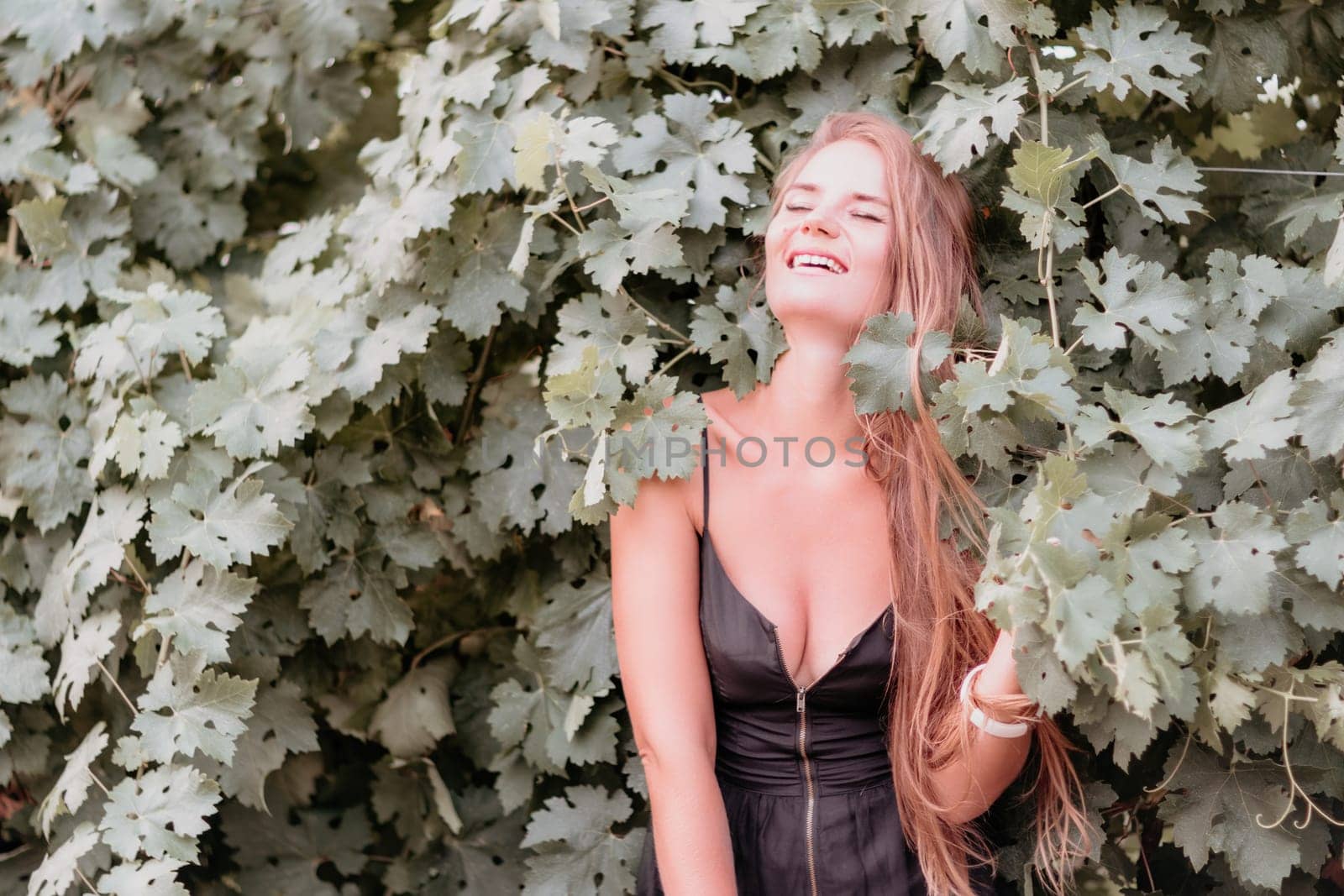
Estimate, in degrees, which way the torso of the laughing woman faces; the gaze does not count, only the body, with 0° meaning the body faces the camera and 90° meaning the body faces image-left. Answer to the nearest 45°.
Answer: approximately 0°

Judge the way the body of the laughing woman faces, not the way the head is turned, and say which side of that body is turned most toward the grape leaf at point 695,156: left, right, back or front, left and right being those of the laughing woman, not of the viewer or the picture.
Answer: back

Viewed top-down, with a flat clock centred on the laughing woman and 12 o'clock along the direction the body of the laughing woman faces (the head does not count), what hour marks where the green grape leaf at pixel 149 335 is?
The green grape leaf is roughly at 4 o'clock from the laughing woman.

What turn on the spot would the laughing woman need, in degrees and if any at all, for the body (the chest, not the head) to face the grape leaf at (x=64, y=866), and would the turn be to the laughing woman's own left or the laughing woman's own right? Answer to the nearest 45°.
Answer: approximately 90° to the laughing woman's own right

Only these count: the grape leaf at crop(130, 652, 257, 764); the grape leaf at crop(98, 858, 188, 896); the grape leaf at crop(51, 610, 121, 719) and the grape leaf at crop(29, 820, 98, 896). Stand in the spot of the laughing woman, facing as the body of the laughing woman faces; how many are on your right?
4

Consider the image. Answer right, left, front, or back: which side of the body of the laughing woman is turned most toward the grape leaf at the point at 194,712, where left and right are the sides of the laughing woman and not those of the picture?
right

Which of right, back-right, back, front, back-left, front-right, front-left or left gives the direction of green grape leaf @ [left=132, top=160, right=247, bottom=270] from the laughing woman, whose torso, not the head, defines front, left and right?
back-right

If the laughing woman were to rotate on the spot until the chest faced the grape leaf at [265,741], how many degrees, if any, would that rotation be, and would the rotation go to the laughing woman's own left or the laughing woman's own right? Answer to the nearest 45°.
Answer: approximately 90° to the laughing woman's own right

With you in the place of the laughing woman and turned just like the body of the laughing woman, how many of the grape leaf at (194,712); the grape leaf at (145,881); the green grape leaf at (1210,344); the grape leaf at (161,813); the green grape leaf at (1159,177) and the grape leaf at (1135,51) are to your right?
3

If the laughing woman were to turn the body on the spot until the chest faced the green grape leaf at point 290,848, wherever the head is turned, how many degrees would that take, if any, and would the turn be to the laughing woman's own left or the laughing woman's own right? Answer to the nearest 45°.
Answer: approximately 90° to the laughing woman's own right
